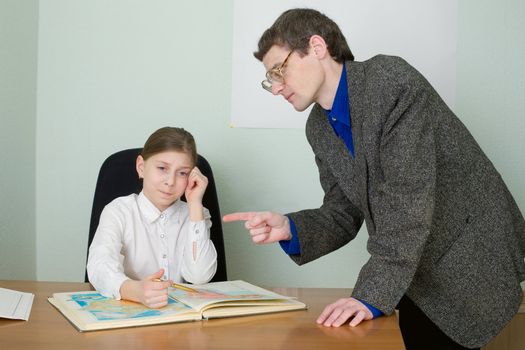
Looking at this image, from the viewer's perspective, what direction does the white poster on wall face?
toward the camera

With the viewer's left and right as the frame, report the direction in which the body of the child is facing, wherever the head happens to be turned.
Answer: facing the viewer

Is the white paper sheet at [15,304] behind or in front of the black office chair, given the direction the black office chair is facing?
in front

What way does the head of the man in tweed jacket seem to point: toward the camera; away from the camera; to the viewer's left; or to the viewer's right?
to the viewer's left

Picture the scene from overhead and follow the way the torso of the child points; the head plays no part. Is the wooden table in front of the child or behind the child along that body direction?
in front

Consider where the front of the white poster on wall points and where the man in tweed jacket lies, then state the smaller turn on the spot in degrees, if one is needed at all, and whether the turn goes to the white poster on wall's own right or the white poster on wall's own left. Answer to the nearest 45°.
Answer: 0° — it already faces them

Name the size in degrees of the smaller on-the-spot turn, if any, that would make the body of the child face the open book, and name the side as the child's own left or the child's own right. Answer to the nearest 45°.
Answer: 0° — they already face it
